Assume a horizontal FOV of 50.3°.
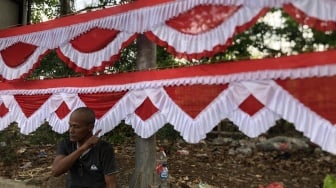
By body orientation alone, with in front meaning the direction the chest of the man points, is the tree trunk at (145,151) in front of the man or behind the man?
behind

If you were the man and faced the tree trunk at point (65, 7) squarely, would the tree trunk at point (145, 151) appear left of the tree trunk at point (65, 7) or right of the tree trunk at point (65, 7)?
right

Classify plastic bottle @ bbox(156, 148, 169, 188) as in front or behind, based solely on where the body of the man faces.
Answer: behind

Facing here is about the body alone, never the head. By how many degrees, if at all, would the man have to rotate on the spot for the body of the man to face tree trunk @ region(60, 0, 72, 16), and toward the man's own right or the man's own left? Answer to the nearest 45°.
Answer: approximately 135° to the man's own right

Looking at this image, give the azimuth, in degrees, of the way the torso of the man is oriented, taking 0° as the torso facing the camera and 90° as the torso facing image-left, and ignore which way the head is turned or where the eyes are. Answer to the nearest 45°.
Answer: approximately 45°
